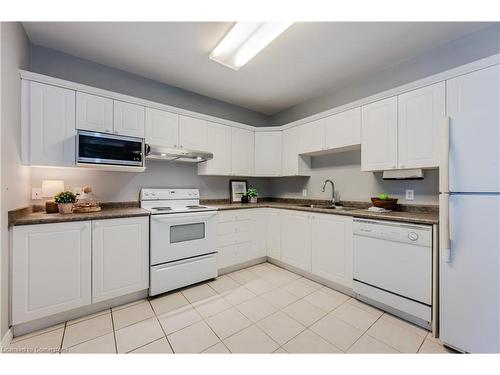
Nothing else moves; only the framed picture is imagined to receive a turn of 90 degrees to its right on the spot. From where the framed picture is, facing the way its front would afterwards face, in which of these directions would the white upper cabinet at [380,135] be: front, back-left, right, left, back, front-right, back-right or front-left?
back-left

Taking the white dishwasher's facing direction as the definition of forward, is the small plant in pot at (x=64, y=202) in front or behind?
in front

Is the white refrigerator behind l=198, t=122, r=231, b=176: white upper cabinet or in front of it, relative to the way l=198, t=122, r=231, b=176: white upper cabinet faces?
in front

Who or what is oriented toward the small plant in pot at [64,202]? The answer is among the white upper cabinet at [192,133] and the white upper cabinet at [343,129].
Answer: the white upper cabinet at [343,129]

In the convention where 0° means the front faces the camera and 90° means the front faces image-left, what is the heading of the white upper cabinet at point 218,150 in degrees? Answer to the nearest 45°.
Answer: approximately 315°

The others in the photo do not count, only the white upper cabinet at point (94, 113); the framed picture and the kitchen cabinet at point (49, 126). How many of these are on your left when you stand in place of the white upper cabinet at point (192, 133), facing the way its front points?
1

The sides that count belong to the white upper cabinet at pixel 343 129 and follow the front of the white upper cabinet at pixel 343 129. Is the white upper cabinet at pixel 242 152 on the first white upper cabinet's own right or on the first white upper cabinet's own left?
on the first white upper cabinet's own right

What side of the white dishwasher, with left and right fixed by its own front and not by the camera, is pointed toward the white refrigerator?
left

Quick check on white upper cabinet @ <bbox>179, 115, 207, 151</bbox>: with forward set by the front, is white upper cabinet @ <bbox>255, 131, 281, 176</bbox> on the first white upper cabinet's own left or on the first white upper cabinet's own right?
on the first white upper cabinet's own left

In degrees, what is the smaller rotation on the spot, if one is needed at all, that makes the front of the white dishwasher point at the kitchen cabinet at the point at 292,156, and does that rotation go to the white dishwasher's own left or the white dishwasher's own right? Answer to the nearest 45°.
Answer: approximately 90° to the white dishwasher's own right

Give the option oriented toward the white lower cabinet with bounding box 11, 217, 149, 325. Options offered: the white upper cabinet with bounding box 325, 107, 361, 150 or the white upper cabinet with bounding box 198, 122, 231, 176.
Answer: the white upper cabinet with bounding box 325, 107, 361, 150
